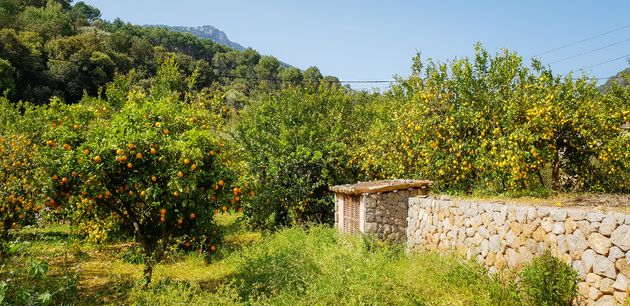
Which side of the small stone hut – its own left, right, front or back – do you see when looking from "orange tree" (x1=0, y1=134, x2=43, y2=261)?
front

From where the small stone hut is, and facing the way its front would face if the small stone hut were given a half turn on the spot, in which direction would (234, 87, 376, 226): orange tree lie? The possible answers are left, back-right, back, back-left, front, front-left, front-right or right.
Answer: left

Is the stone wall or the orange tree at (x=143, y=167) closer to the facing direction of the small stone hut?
the orange tree

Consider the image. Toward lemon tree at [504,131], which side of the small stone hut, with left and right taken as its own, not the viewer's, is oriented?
back

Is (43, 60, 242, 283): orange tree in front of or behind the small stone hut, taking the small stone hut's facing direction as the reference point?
in front

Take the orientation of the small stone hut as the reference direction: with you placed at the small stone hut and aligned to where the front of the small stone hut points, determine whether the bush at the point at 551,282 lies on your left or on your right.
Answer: on your left

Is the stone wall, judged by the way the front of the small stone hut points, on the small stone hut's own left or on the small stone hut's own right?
on the small stone hut's own left

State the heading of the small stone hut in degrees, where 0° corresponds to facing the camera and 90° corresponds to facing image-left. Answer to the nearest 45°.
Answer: approximately 45°
